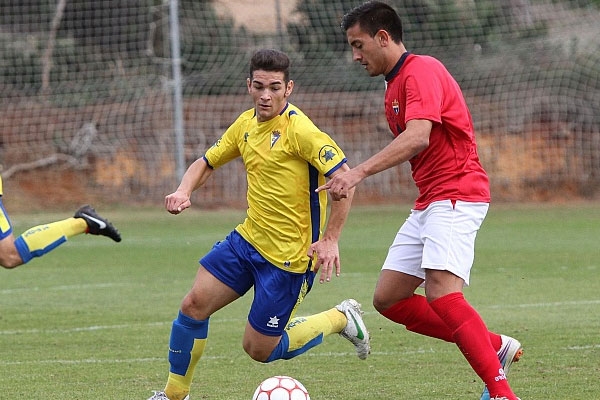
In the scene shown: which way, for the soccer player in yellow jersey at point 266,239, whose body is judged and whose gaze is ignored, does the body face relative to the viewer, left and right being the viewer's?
facing the viewer and to the left of the viewer

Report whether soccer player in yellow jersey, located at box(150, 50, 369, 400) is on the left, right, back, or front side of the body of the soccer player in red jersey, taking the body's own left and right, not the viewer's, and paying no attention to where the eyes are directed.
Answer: front

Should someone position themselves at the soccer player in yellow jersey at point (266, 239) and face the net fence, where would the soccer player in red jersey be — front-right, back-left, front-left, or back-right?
back-right

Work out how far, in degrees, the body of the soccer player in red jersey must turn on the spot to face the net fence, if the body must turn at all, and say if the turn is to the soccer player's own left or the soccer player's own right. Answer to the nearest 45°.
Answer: approximately 90° to the soccer player's own right

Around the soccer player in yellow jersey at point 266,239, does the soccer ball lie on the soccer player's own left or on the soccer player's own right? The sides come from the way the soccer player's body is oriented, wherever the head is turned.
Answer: on the soccer player's own left

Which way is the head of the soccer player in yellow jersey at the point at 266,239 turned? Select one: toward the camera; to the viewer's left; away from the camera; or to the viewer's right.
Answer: toward the camera

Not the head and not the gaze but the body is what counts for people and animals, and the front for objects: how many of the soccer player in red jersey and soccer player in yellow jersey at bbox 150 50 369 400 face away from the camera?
0

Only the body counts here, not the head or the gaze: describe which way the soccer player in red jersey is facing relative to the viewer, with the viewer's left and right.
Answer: facing to the left of the viewer
